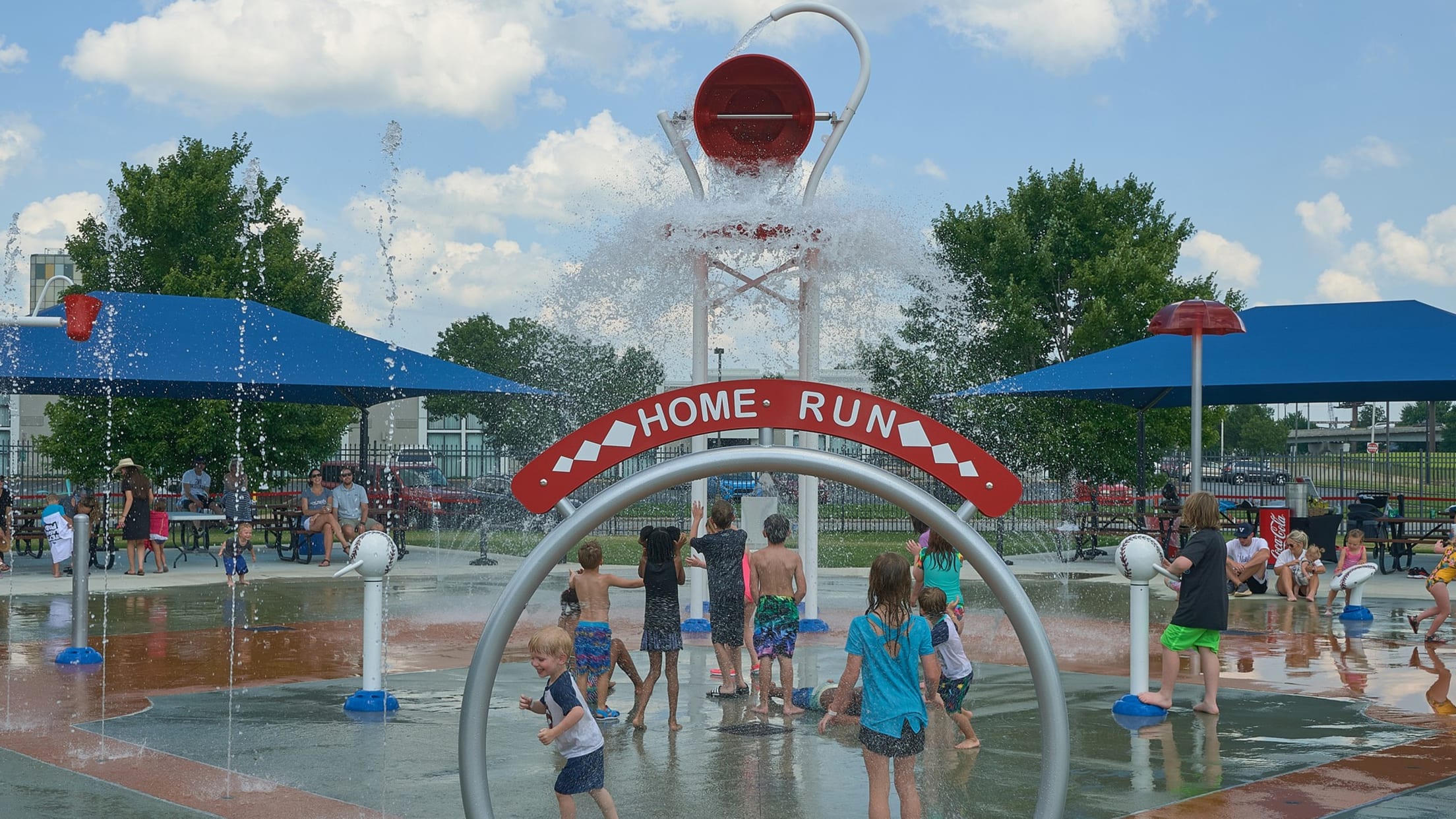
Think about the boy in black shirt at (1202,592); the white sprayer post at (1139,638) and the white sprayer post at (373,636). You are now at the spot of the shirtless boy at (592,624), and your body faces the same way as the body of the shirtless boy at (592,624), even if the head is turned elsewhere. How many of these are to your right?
2

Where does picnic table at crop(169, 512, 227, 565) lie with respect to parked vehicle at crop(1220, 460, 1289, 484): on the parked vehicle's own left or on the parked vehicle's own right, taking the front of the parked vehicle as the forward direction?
on the parked vehicle's own right

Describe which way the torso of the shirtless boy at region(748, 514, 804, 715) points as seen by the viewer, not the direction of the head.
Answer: away from the camera

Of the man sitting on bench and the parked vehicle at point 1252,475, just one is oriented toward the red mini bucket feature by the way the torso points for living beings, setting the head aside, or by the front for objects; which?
the man sitting on bench

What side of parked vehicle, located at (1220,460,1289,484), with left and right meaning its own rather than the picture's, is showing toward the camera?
right

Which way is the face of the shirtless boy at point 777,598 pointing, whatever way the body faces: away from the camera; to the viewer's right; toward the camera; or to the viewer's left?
away from the camera

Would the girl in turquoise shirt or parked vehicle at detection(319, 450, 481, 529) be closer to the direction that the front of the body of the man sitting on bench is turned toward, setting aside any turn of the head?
the girl in turquoise shirt

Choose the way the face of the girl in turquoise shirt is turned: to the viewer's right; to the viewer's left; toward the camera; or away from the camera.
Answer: away from the camera

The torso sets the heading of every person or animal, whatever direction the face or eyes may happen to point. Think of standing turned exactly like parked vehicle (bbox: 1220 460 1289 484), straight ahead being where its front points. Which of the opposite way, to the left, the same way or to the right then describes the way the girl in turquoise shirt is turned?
to the left

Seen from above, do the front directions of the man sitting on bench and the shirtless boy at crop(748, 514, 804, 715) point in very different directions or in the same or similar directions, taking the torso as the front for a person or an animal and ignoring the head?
very different directions

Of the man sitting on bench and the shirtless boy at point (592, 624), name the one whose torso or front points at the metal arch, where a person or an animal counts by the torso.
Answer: the man sitting on bench

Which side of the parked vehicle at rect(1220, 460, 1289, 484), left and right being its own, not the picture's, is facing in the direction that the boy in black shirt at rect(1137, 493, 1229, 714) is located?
right

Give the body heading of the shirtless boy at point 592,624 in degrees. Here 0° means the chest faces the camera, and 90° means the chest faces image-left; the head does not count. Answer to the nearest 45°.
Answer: approximately 180°

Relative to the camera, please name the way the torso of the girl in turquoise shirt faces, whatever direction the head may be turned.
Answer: away from the camera
